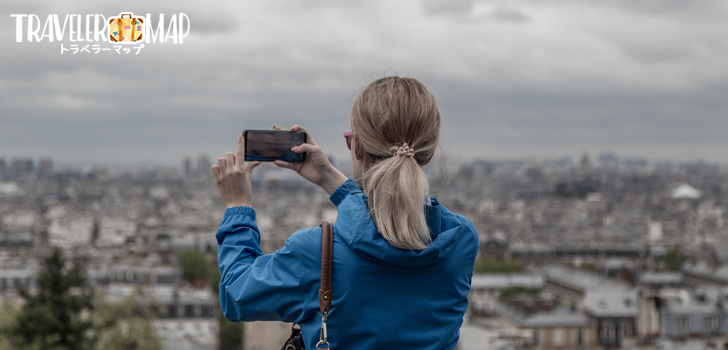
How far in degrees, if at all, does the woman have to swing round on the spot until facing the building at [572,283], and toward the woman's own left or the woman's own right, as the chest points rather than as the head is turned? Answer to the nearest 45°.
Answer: approximately 45° to the woman's own right

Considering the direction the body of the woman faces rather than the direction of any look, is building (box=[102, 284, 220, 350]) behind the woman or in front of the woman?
in front

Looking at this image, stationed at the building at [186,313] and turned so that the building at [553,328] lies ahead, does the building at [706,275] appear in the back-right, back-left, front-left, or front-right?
front-left

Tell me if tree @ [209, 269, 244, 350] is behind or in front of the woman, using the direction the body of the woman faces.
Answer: in front

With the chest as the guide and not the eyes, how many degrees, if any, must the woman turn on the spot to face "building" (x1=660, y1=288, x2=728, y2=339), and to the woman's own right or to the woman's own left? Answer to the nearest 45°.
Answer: approximately 90° to the woman's own right

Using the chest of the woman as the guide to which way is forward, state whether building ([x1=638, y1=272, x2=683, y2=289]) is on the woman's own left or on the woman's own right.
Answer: on the woman's own right

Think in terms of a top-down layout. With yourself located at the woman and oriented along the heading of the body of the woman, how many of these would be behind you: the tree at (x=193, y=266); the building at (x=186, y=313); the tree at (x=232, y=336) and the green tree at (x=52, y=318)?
0

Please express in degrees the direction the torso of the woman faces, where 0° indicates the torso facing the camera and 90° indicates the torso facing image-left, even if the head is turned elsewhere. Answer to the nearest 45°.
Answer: approximately 135°

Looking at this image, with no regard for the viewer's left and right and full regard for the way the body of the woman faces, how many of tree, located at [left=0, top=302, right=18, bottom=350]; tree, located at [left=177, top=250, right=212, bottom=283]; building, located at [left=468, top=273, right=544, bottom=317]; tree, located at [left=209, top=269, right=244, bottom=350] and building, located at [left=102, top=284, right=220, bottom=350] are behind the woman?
0

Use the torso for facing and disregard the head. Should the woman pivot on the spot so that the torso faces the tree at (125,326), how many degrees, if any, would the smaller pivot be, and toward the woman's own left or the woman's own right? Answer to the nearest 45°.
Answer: approximately 45° to the woman's own right

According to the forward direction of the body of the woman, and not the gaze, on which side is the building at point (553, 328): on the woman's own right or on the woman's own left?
on the woman's own right
